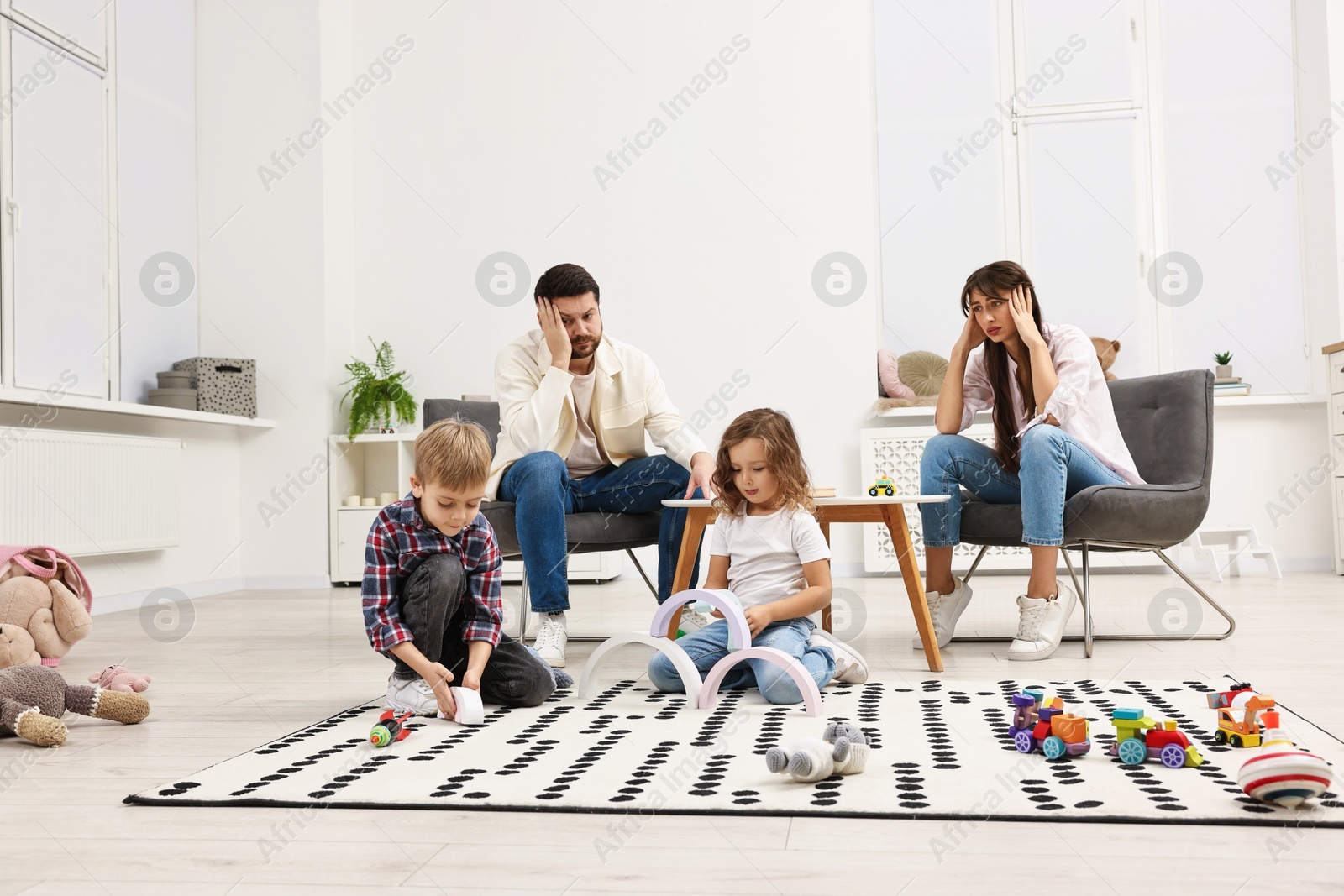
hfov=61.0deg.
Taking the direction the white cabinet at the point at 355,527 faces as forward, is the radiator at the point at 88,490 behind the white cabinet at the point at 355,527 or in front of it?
in front

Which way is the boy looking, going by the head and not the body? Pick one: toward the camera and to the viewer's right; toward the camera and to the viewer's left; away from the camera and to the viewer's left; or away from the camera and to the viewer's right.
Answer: toward the camera and to the viewer's right

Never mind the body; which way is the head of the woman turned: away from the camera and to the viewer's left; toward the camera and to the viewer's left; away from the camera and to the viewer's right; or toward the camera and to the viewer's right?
toward the camera and to the viewer's left

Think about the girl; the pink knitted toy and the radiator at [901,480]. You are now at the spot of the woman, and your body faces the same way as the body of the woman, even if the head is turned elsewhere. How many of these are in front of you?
2

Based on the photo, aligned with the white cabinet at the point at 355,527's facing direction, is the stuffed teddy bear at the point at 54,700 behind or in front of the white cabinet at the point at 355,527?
in front

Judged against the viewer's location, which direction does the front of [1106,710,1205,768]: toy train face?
facing to the right of the viewer

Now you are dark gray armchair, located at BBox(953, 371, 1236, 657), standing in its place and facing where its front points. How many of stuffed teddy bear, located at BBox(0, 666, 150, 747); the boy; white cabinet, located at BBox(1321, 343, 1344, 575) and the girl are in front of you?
3

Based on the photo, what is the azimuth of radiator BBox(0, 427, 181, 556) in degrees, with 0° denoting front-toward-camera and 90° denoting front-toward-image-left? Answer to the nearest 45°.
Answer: approximately 315°
